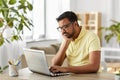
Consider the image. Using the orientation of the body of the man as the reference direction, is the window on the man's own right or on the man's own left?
on the man's own right

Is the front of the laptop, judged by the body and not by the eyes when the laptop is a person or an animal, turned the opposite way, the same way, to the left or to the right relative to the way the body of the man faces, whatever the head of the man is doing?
the opposite way

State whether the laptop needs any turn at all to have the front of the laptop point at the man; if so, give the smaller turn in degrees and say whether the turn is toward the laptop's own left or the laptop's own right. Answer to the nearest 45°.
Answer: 0° — it already faces them

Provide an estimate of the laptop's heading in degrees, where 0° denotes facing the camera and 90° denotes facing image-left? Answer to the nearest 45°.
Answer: approximately 225°

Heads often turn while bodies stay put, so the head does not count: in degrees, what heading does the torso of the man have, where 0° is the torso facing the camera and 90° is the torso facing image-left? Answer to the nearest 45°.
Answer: approximately 45°

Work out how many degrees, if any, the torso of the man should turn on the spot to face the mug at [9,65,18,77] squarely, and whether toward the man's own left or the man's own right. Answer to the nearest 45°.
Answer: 0° — they already face it
